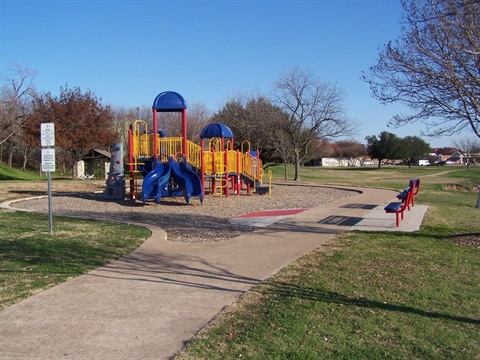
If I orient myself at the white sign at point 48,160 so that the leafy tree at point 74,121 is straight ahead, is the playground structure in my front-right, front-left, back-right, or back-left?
front-right

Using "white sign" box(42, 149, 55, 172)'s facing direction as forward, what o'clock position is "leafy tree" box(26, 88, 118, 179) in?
The leafy tree is roughly at 6 o'clock from the white sign.

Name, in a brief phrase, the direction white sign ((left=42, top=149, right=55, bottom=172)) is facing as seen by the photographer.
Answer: facing the viewer

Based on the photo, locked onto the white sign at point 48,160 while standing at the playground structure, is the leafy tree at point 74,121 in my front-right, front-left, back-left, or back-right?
back-right

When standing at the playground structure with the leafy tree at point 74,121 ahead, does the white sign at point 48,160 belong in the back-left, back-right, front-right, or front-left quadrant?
back-left

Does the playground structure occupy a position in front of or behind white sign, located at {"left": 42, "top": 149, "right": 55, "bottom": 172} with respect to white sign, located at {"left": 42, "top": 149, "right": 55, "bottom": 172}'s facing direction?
behind
